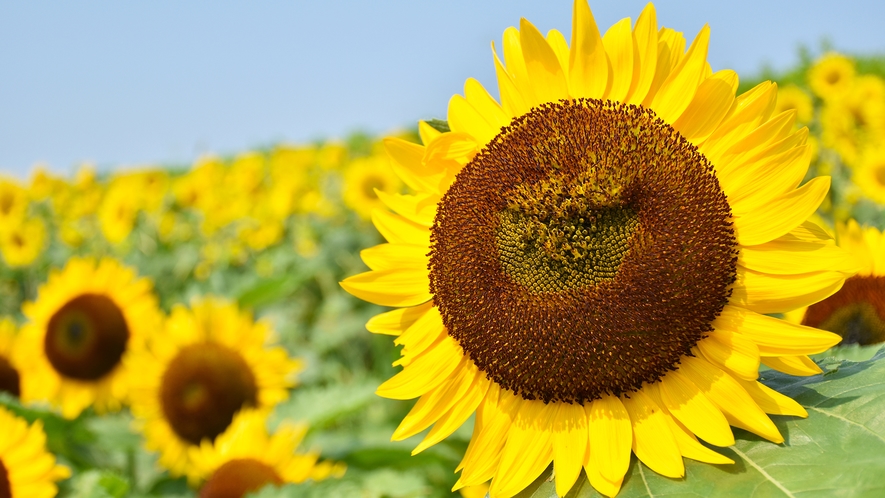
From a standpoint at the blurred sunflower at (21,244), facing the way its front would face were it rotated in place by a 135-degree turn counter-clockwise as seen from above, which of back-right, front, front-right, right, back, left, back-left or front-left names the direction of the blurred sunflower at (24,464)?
back-right

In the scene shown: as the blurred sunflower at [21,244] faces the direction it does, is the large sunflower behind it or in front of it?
in front

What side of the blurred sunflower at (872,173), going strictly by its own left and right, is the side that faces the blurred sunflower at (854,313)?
front

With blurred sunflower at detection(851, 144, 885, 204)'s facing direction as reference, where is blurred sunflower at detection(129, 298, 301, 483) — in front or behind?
in front

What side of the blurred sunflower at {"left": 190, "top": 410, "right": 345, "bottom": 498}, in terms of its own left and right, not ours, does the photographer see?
front

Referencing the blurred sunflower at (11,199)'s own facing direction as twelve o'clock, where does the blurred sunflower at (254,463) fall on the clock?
the blurred sunflower at (254,463) is roughly at 12 o'clock from the blurred sunflower at (11,199).

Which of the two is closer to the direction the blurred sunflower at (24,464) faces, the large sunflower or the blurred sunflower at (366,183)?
the large sunflower

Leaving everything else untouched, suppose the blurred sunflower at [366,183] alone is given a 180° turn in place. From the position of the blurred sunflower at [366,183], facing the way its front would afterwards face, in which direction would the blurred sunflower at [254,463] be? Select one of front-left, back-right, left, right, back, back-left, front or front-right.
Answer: back

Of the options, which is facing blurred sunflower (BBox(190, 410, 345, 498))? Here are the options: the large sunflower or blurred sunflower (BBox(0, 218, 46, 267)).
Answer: blurred sunflower (BBox(0, 218, 46, 267))

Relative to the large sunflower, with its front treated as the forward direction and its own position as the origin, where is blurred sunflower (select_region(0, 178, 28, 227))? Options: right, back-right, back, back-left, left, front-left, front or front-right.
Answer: back-right

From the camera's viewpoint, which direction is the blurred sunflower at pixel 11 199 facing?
toward the camera

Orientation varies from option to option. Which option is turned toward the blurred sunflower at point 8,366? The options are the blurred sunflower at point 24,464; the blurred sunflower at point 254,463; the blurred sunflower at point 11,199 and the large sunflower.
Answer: the blurred sunflower at point 11,199
